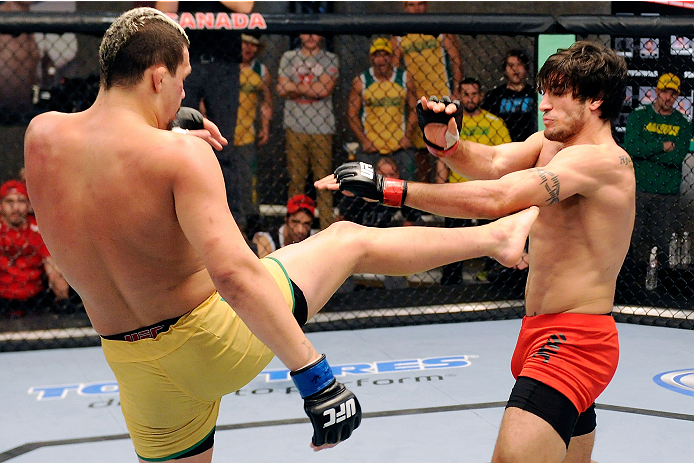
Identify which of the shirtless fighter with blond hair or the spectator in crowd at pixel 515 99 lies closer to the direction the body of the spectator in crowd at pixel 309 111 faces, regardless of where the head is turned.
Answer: the shirtless fighter with blond hair

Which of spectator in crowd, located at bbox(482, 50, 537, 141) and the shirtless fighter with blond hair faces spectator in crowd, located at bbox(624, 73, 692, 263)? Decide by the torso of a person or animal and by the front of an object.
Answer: the shirtless fighter with blond hair

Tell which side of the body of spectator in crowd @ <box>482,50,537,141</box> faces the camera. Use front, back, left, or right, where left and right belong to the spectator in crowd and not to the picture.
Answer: front

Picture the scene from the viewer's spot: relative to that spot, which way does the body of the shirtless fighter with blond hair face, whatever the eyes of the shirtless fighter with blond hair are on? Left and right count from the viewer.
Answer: facing away from the viewer and to the right of the viewer

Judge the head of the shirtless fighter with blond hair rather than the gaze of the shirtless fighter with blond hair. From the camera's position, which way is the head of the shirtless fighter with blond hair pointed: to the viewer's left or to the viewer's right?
to the viewer's right

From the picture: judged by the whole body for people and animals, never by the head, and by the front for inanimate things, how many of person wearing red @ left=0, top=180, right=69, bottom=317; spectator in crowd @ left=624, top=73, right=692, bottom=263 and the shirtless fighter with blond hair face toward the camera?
2

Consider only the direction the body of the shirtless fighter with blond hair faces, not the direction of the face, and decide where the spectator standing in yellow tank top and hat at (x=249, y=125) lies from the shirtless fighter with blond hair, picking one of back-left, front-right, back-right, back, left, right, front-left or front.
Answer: front-left

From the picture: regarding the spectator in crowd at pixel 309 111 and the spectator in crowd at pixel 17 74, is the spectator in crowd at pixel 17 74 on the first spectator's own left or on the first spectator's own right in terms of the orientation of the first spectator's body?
on the first spectator's own right

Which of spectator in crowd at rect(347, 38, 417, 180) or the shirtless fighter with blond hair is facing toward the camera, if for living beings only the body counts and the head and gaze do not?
the spectator in crowd

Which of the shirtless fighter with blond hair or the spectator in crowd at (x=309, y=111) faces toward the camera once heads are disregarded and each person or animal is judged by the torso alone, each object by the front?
the spectator in crowd

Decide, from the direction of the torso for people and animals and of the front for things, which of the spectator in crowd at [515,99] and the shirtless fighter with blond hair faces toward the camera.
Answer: the spectator in crowd

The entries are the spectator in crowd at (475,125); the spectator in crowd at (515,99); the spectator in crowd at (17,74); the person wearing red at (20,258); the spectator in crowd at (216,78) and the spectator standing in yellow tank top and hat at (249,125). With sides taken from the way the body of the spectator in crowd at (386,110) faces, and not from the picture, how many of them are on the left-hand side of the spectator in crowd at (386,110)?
2

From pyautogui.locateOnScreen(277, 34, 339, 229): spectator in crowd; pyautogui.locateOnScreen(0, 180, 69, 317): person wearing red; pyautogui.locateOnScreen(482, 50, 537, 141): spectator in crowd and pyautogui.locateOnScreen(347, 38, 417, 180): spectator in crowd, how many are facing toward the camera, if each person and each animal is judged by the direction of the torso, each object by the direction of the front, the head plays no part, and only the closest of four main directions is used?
4

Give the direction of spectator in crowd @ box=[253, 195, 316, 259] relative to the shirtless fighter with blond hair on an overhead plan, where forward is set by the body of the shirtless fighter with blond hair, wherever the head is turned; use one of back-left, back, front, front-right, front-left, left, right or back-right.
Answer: front-left

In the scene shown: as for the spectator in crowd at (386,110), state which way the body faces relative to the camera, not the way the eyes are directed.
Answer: toward the camera

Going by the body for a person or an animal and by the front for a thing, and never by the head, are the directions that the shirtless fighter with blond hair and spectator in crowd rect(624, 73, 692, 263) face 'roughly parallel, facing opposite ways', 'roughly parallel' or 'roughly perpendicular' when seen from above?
roughly parallel, facing opposite ways

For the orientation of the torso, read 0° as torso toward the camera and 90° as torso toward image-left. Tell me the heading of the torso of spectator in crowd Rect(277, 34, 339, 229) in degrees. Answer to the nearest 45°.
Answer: approximately 0°

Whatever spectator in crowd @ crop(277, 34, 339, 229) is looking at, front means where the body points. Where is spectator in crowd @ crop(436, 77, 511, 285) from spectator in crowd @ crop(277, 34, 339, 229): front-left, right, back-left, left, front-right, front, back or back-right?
left
